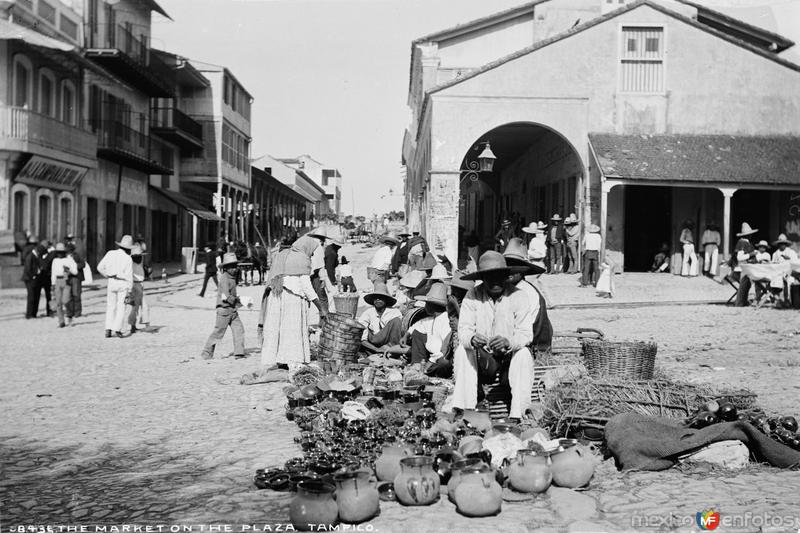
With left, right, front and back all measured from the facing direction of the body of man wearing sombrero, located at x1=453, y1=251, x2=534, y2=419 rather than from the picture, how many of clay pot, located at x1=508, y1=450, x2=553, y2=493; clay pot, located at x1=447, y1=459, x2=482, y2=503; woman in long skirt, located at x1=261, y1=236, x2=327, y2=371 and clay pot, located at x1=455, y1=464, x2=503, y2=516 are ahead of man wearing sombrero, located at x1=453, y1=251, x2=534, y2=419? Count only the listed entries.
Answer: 3

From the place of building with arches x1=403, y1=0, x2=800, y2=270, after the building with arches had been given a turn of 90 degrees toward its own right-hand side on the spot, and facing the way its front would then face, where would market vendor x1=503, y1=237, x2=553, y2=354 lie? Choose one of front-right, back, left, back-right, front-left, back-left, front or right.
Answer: left

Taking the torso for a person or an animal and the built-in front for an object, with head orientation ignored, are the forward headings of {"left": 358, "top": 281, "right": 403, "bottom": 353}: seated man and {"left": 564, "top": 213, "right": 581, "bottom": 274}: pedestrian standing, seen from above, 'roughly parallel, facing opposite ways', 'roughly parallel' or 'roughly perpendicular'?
roughly perpendicular

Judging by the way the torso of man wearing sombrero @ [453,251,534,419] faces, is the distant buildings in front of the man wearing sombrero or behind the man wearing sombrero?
behind

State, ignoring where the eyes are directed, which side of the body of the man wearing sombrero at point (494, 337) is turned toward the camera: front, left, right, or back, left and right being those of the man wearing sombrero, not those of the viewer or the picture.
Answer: front

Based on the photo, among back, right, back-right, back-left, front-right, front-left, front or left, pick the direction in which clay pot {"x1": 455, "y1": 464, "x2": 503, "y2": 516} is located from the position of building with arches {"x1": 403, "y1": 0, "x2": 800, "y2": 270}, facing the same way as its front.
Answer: front

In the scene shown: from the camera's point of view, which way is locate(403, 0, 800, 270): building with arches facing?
toward the camera

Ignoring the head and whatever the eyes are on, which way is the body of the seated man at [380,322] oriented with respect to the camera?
toward the camera

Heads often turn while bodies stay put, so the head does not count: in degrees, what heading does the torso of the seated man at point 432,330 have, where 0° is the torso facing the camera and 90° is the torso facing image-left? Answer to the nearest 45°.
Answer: approximately 45°
